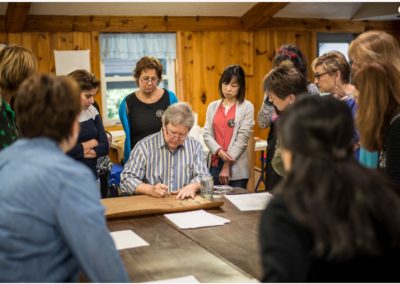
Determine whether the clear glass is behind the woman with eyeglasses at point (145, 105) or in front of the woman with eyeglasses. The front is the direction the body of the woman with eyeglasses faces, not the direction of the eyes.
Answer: in front

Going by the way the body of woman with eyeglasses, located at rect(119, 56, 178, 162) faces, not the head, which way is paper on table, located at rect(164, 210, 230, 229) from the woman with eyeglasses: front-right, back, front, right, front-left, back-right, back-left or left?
front

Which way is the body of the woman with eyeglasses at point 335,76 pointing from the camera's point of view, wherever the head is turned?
to the viewer's left

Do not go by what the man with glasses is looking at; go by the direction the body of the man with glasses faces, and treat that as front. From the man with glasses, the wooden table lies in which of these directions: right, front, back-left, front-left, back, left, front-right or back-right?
front

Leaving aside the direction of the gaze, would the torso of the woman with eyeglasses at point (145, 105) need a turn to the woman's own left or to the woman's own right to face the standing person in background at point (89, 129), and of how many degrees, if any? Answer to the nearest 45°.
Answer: approximately 45° to the woman's own right

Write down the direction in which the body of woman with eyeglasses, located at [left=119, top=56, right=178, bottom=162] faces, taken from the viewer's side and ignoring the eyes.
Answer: toward the camera

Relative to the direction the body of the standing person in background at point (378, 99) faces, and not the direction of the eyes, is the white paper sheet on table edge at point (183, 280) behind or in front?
in front

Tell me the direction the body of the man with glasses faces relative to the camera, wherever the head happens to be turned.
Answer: toward the camera

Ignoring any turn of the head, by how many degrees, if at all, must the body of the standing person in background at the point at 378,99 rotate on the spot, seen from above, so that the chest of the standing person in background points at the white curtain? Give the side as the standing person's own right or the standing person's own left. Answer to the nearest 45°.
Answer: approximately 45° to the standing person's own right

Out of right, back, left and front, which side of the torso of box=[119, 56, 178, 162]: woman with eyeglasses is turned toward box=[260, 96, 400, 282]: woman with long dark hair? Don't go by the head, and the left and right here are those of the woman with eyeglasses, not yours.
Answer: front

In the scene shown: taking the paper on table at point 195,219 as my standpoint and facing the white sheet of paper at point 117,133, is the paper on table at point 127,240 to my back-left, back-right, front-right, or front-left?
back-left

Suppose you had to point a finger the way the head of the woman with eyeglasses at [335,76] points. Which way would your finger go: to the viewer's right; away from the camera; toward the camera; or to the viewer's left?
to the viewer's left

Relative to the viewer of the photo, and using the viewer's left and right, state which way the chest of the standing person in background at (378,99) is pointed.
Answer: facing to the left of the viewer

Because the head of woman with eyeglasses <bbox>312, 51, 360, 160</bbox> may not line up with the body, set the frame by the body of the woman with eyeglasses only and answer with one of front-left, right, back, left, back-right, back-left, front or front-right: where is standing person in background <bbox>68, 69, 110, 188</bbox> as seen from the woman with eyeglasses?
front
